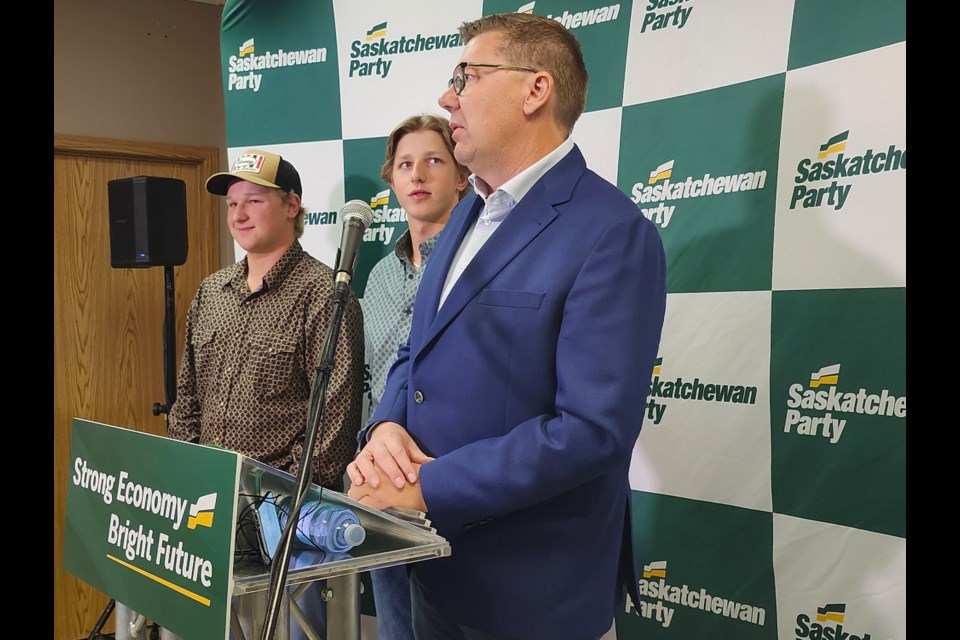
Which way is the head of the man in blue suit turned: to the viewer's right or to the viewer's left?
to the viewer's left

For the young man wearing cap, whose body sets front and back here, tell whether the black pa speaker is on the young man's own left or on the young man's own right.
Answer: on the young man's own right

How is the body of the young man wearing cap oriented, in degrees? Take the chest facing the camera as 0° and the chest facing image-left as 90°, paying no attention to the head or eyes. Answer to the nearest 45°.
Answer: approximately 45°

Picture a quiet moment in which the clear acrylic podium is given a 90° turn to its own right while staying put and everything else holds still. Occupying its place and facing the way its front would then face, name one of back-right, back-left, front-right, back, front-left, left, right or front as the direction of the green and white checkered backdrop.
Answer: right

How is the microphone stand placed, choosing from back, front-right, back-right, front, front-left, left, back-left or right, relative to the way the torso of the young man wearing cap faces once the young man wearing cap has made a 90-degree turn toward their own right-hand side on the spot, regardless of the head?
back-left

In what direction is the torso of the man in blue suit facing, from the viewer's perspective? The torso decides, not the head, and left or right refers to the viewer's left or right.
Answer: facing the viewer and to the left of the viewer

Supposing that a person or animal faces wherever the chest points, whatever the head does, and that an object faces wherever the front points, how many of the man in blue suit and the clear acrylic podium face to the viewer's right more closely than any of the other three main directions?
0

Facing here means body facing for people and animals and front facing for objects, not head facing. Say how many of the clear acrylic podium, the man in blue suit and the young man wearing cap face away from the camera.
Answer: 0

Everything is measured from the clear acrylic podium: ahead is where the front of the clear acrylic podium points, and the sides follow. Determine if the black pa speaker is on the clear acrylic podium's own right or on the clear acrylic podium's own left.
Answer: on the clear acrylic podium's own right

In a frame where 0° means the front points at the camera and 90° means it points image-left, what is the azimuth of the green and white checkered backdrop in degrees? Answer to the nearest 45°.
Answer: approximately 45°

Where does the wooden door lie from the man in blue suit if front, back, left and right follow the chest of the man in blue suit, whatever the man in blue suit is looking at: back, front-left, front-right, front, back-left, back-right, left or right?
right

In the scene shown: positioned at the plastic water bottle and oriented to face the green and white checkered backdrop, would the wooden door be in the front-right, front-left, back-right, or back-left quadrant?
front-left

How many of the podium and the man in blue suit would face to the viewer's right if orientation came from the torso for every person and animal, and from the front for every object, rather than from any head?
0

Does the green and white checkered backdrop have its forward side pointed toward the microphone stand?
yes

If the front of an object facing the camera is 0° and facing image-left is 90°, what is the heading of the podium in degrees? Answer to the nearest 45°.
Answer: approximately 45°
